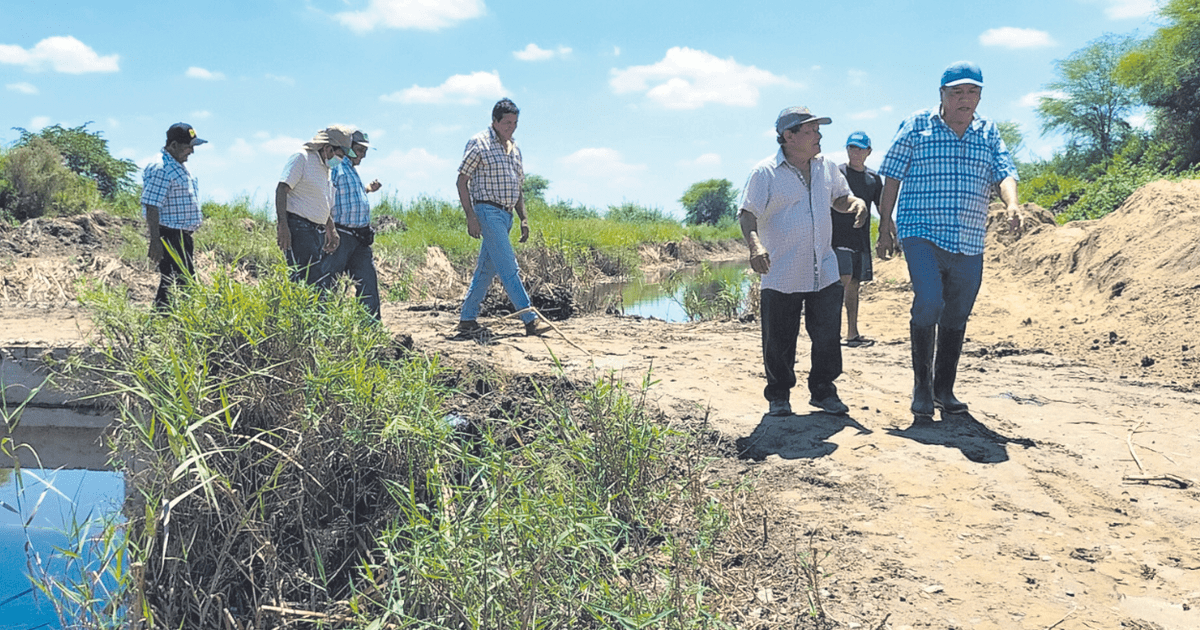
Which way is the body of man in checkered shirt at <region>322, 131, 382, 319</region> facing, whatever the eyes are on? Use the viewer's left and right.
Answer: facing to the right of the viewer

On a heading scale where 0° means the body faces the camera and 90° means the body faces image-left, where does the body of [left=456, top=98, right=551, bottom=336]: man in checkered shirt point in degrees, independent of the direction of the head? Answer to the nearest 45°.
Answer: approximately 315°

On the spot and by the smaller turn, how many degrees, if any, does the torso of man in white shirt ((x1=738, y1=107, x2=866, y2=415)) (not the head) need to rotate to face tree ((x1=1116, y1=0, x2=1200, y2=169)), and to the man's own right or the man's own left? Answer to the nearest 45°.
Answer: approximately 90° to the man's own left

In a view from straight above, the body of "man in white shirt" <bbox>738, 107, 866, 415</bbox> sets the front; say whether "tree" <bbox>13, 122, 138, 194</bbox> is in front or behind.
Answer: behind

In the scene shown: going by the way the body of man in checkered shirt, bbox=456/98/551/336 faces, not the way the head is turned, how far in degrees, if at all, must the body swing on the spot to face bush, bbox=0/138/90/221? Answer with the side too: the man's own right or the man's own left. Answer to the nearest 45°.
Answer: approximately 180°

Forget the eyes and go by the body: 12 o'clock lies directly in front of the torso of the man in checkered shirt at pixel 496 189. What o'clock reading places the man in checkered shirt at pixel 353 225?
the man in checkered shirt at pixel 353 225 is roughly at 4 o'clock from the man in checkered shirt at pixel 496 189.

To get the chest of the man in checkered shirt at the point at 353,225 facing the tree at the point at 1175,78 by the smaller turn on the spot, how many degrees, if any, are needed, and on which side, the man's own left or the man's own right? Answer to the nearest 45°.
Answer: approximately 45° to the man's own left

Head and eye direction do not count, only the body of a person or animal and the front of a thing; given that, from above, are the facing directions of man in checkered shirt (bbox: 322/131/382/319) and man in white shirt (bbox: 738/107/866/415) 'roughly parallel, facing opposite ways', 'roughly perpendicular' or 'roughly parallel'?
roughly perpendicular
